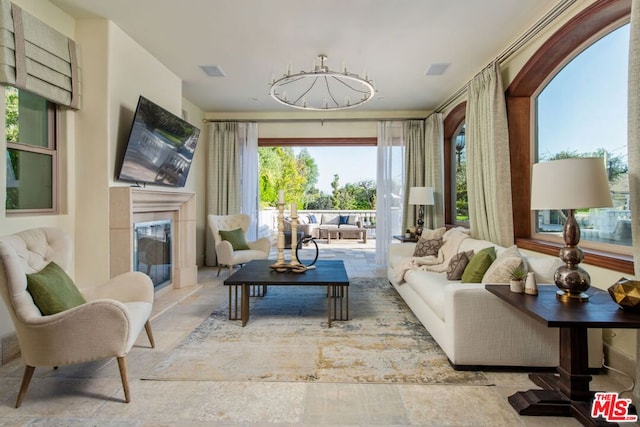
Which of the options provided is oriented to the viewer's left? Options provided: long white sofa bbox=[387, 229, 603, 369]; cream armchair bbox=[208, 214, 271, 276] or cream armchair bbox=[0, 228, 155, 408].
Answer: the long white sofa

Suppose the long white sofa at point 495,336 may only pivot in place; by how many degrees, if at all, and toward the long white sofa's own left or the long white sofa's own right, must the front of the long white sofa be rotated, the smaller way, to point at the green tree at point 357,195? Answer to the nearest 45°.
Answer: approximately 45° to the long white sofa's own right

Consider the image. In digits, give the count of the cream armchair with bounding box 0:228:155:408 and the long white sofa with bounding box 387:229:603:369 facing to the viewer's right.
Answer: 1

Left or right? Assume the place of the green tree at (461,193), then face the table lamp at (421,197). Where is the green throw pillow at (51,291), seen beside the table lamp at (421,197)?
left

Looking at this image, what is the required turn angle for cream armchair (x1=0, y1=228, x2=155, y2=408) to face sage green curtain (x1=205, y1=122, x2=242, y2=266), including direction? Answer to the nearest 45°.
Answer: approximately 45° to its left

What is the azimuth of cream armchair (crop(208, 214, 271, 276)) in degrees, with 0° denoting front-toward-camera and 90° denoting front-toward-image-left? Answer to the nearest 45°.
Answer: approximately 315°

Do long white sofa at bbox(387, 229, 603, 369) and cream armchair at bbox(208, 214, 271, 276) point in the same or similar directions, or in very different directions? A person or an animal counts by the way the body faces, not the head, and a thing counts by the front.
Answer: very different directions

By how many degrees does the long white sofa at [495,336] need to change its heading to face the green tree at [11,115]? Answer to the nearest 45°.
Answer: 0° — it already faces it

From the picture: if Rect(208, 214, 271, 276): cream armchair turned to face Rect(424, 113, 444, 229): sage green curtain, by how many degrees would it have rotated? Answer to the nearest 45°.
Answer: approximately 45° to its left

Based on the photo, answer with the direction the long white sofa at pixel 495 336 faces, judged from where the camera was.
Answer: facing to the left of the viewer
